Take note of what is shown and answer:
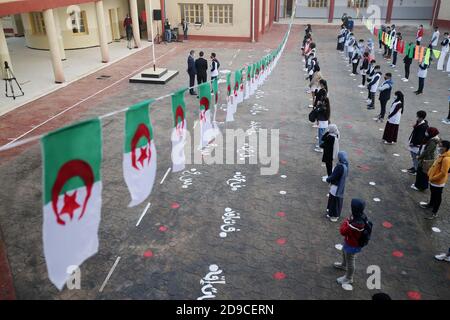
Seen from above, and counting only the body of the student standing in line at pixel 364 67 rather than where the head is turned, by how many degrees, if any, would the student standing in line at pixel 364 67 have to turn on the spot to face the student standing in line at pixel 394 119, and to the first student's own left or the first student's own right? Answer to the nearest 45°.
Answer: approximately 90° to the first student's own left

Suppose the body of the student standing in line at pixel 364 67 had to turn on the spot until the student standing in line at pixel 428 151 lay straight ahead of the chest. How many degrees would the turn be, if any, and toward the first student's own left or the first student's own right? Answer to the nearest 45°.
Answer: approximately 90° to the first student's own left

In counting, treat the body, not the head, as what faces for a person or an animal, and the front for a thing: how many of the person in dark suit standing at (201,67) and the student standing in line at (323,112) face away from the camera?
1

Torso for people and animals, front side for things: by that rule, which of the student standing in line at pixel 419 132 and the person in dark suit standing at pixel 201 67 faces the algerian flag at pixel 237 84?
the student standing in line at pixel 419 132

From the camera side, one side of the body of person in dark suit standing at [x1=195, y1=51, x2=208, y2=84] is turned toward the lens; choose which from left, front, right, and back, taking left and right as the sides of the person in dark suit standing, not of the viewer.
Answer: back

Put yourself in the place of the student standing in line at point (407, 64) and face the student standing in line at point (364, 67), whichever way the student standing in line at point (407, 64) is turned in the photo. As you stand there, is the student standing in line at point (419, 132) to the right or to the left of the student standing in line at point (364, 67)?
left

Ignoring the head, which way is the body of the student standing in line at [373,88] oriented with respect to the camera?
to the viewer's left

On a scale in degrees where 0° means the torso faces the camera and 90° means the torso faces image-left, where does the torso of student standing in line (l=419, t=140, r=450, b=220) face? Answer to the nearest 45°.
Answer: approximately 90°

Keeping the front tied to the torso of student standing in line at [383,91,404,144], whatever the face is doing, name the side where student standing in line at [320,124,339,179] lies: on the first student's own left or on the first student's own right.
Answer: on the first student's own left

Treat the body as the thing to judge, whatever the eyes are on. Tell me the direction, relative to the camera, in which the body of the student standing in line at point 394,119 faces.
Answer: to the viewer's left

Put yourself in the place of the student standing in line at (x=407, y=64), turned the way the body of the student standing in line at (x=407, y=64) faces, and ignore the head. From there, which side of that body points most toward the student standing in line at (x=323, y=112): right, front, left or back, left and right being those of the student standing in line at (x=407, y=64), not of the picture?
left

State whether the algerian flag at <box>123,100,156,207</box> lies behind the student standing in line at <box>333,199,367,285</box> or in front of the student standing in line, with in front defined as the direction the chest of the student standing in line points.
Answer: in front
